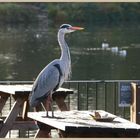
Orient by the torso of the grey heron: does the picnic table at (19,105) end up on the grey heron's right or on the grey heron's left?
on the grey heron's left

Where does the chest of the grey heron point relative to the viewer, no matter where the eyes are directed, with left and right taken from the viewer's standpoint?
facing to the right of the viewer

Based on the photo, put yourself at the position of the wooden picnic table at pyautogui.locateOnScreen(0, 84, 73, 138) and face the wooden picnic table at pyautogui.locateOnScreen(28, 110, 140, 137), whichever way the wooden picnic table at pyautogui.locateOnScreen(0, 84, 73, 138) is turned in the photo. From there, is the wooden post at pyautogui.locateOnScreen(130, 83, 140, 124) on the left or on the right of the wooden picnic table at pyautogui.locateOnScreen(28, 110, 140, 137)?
left
